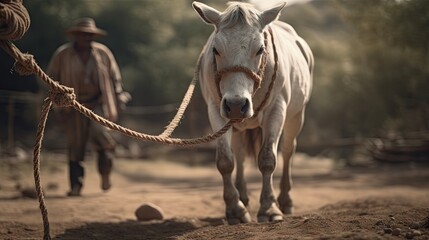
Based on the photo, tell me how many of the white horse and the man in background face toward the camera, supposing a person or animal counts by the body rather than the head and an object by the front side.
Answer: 2

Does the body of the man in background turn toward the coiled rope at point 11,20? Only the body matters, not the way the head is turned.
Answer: yes

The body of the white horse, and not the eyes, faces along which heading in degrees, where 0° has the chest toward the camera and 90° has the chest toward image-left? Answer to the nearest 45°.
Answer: approximately 0°

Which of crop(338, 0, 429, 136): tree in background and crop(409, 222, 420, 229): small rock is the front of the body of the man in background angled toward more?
the small rock

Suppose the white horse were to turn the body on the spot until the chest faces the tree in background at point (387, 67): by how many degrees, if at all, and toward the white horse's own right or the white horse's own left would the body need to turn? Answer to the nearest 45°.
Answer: approximately 180°

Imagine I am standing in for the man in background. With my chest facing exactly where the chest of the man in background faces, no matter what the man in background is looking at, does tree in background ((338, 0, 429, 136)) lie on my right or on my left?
on my left
